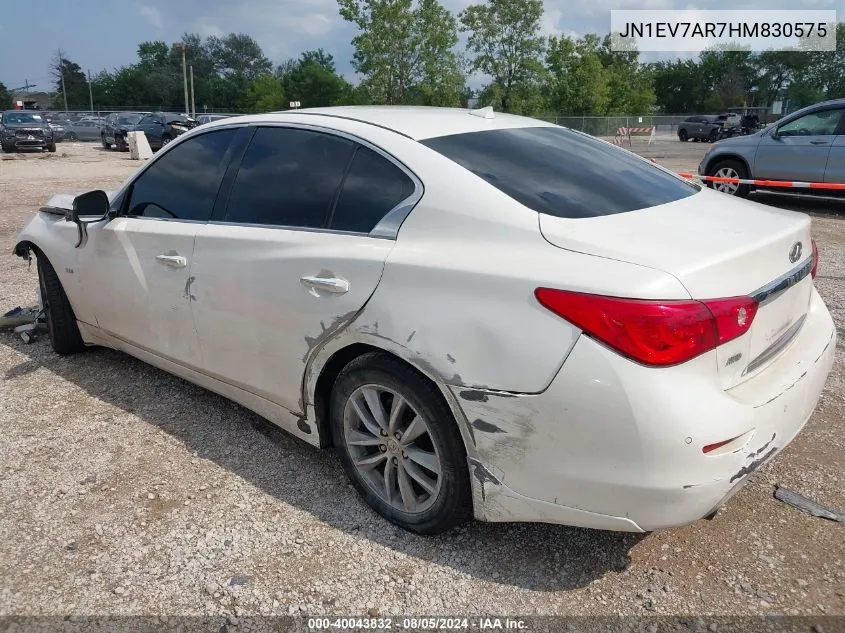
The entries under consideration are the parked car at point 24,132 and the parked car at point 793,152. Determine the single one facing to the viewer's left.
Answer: the parked car at point 793,152

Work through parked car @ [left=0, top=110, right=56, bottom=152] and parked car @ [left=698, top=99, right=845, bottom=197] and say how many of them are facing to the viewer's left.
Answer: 1

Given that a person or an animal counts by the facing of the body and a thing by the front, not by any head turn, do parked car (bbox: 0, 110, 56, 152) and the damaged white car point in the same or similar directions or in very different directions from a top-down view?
very different directions

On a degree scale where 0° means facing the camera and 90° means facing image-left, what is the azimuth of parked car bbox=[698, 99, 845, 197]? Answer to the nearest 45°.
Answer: approximately 90°

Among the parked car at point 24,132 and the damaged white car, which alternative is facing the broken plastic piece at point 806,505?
the parked car

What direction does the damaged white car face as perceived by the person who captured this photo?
facing away from the viewer and to the left of the viewer

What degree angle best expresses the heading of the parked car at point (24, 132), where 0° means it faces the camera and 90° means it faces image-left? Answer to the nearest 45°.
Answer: approximately 0°

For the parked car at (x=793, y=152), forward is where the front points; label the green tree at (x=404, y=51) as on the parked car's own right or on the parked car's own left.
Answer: on the parked car's own right

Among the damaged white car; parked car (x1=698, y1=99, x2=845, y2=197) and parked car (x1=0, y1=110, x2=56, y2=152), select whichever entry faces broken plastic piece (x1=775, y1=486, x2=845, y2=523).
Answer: parked car (x1=0, y1=110, x2=56, y2=152)

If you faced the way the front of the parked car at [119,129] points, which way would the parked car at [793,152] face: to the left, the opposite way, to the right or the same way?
to the right

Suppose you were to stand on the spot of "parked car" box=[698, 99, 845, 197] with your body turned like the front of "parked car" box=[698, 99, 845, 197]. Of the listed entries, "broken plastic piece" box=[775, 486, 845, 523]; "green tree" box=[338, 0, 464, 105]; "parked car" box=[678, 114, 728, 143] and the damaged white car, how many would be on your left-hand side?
2
